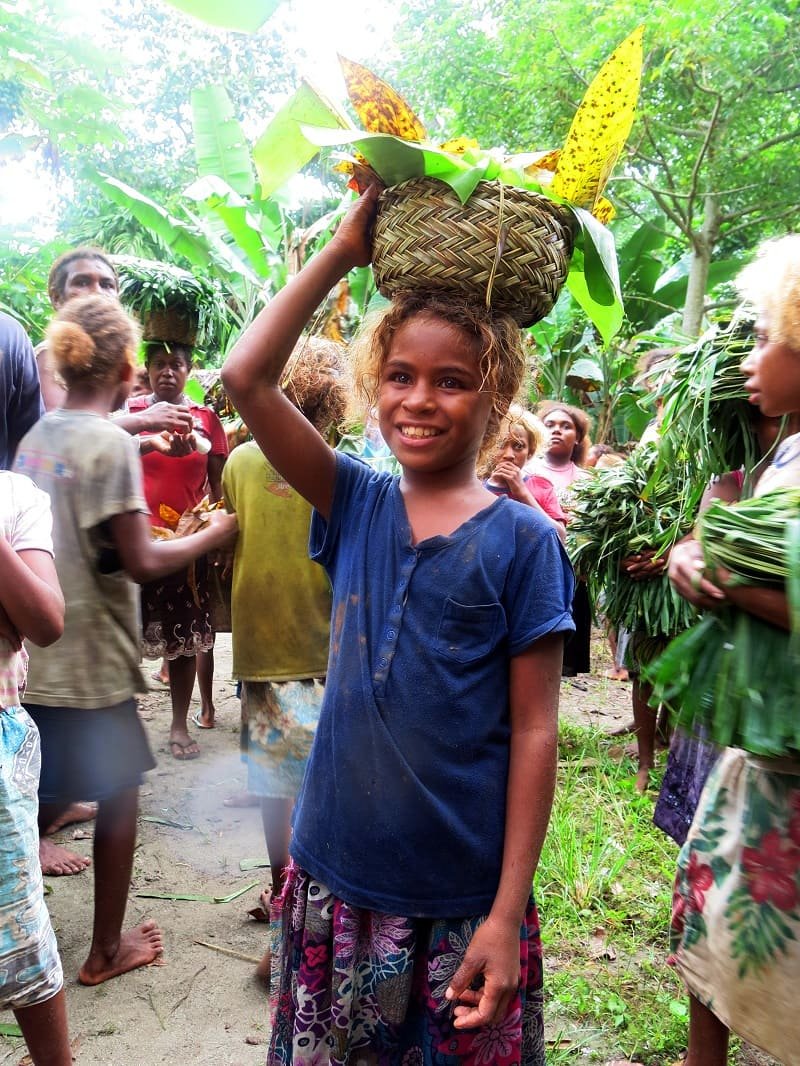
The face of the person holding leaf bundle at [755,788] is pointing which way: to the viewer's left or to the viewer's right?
to the viewer's left

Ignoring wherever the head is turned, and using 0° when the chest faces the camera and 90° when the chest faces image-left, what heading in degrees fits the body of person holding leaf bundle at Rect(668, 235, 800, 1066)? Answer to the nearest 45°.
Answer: approximately 90°

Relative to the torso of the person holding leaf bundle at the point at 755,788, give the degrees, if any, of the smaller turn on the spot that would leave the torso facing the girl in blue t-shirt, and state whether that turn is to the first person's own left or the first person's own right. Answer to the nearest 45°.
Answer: approximately 45° to the first person's own left

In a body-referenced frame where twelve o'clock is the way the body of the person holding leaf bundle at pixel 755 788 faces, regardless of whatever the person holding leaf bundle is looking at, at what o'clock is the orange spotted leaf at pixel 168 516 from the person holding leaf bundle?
The orange spotted leaf is roughly at 1 o'clock from the person holding leaf bundle.

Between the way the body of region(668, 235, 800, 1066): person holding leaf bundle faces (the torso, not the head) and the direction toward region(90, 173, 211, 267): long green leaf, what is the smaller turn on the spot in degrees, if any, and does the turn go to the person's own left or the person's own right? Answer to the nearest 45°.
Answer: approximately 45° to the person's own right
